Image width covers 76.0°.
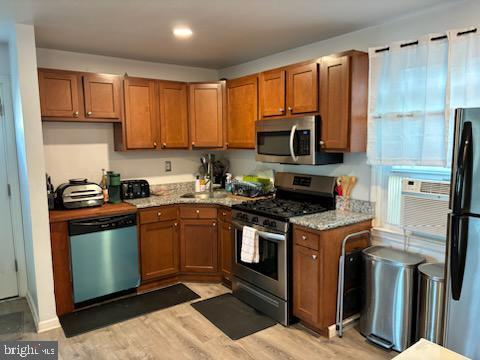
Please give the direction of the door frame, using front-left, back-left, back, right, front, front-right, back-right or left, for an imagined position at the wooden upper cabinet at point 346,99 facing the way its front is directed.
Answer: front-right

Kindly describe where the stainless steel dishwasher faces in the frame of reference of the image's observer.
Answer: facing the viewer and to the right of the viewer

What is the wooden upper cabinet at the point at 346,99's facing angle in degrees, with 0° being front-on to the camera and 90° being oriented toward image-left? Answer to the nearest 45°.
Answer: approximately 45°

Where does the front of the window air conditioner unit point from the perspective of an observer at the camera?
facing the viewer and to the left of the viewer

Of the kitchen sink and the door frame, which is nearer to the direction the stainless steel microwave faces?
the door frame

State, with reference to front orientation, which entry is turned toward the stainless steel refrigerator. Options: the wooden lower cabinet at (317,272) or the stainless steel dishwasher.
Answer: the stainless steel dishwasher
